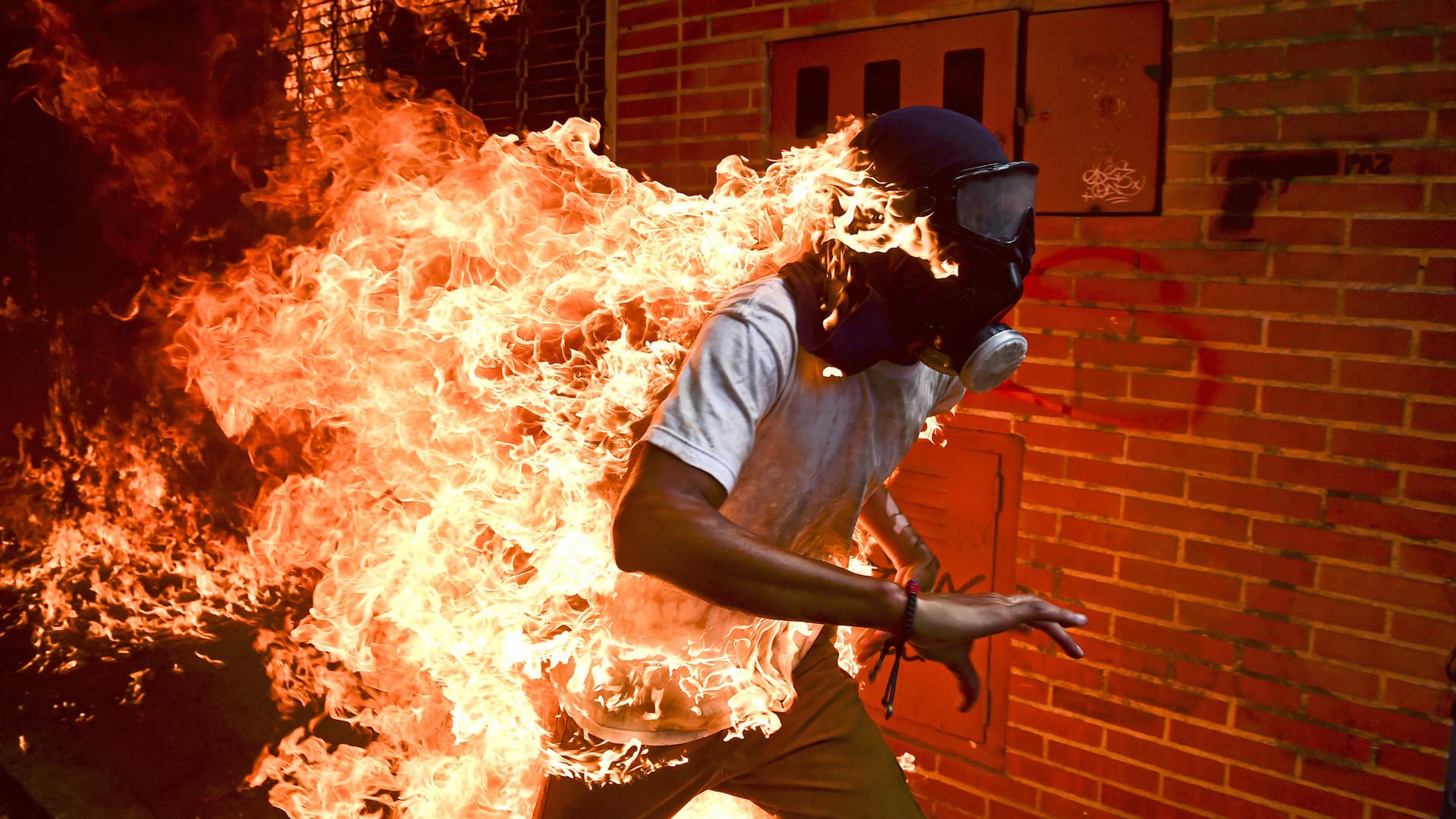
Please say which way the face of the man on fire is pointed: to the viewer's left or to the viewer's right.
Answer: to the viewer's right

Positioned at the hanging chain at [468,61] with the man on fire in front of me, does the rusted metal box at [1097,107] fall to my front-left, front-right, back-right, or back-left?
front-left

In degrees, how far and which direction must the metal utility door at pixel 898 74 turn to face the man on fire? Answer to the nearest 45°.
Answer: approximately 45° to its left

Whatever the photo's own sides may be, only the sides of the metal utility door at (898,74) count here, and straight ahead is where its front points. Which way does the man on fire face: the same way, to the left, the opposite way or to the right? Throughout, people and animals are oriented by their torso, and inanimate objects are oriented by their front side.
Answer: to the left

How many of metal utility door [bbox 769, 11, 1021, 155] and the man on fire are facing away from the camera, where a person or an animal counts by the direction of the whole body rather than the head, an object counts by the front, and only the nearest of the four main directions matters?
0

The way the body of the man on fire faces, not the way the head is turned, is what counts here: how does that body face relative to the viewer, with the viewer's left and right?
facing the viewer and to the right of the viewer

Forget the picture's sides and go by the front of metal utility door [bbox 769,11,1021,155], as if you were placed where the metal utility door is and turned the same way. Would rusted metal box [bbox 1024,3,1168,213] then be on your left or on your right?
on your left

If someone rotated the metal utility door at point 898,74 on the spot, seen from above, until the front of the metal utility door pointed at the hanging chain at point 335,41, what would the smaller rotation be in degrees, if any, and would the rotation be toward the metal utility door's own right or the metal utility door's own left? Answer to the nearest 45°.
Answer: approximately 90° to the metal utility door's own right

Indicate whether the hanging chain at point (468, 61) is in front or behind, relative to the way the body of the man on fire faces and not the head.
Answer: behind

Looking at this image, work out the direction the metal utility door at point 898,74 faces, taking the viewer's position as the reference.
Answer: facing the viewer and to the left of the viewer
